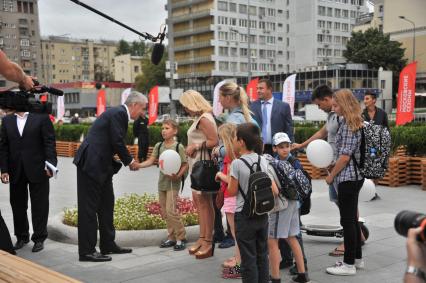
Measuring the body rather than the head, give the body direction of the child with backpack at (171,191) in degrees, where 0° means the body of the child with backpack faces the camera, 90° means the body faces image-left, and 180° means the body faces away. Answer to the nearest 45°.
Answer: approximately 45°

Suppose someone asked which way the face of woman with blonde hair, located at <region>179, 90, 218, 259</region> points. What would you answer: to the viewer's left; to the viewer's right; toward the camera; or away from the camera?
to the viewer's left

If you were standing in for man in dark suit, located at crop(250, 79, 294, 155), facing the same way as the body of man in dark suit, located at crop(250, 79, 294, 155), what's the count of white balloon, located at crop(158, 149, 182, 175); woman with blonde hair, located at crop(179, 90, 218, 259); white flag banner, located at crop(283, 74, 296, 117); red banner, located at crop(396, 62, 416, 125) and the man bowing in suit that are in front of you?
3

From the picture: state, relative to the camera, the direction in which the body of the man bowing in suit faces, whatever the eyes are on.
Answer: to the viewer's right

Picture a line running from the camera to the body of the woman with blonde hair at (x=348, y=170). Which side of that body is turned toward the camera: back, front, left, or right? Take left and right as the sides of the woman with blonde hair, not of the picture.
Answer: left

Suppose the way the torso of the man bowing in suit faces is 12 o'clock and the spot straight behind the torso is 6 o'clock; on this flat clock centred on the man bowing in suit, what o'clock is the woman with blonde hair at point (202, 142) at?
The woman with blonde hair is roughly at 12 o'clock from the man bowing in suit.

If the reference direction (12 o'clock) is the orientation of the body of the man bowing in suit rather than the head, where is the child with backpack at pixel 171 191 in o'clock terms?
The child with backpack is roughly at 11 o'clock from the man bowing in suit.

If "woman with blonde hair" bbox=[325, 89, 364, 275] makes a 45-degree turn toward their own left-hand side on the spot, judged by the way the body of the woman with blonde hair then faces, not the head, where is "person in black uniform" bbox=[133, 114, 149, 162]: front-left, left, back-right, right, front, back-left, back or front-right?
right

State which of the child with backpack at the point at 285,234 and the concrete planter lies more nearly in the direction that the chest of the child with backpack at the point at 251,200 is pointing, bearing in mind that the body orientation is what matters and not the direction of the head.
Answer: the concrete planter

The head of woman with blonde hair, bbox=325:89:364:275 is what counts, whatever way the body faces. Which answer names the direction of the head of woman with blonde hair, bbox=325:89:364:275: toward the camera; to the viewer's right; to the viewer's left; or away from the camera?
to the viewer's left

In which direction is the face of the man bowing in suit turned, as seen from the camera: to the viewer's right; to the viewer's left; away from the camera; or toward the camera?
to the viewer's right

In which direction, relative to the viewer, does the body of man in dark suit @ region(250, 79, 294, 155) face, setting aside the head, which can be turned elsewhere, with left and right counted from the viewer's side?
facing the viewer and to the left of the viewer
